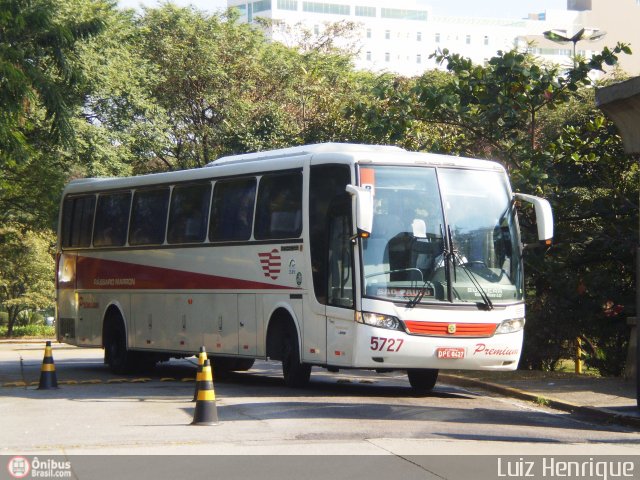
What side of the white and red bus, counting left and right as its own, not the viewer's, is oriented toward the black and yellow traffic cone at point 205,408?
right

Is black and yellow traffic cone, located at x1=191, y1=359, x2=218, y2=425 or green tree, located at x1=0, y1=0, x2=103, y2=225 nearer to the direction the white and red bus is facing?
the black and yellow traffic cone

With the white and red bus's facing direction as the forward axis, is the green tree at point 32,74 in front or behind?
behind

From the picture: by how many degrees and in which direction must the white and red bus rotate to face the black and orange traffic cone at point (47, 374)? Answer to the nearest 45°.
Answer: approximately 135° to its right
